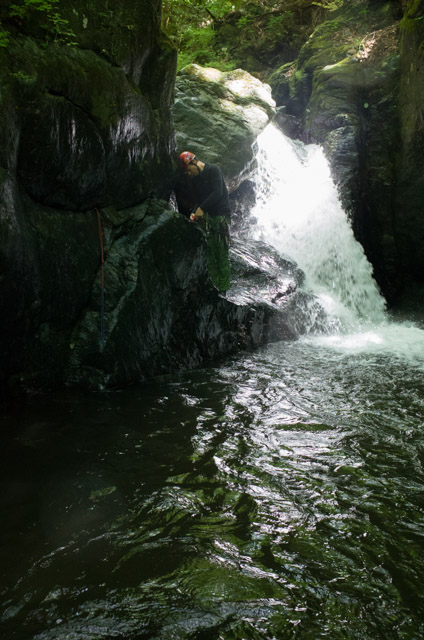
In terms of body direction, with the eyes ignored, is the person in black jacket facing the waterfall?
no

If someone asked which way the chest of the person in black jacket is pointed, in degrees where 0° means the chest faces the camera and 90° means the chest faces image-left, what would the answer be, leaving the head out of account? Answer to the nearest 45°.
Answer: approximately 45°

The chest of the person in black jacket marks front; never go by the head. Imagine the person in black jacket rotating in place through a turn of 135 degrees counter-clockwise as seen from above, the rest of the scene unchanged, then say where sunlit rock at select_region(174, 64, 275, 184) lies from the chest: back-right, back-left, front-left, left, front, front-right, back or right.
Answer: left
